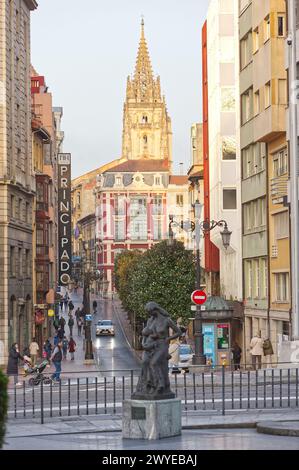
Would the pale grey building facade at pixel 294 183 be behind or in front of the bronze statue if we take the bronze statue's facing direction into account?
behind

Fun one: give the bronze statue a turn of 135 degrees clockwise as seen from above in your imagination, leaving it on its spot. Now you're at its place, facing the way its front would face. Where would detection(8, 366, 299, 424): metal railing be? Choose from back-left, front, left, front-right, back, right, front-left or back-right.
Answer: front

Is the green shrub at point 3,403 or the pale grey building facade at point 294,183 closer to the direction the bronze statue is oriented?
the green shrub

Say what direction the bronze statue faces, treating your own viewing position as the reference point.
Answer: facing the viewer and to the left of the viewer

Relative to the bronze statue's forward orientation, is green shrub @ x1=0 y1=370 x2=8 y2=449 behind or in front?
in front
